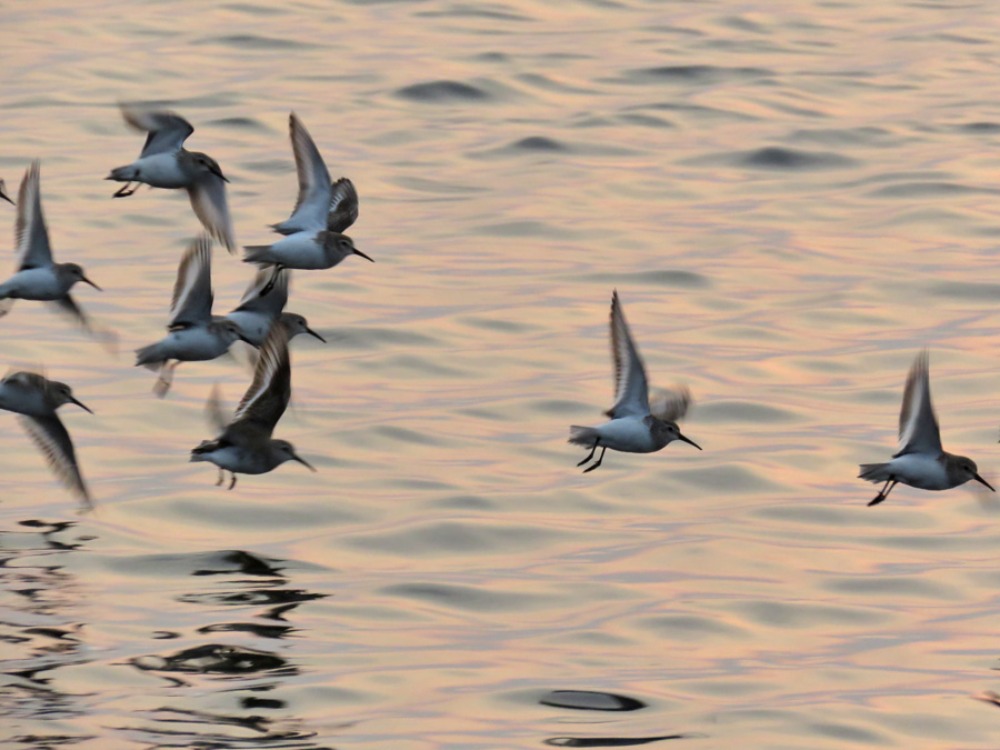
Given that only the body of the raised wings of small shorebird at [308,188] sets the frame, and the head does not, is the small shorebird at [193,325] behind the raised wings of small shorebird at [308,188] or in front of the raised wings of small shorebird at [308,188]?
behind

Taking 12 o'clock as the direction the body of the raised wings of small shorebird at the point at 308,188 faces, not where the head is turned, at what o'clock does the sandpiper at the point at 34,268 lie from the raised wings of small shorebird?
The sandpiper is roughly at 6 o'clock from the raised wings of small shorebird.

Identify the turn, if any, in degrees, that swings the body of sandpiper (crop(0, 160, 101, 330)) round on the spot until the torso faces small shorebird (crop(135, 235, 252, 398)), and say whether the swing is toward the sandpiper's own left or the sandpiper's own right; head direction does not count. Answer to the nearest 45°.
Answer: approximately 45° to the sandpiper's own right

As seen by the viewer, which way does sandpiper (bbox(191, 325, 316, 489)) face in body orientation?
to the viewer's right

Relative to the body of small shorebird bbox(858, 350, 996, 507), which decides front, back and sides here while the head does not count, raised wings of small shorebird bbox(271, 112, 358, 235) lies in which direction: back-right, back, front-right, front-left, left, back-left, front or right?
back

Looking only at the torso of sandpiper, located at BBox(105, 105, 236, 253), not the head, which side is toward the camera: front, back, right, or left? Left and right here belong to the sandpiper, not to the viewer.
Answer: right

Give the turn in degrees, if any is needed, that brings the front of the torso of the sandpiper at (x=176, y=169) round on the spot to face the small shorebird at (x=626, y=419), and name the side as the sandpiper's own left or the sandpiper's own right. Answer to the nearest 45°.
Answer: approximately 45° to the sandpiper's own right

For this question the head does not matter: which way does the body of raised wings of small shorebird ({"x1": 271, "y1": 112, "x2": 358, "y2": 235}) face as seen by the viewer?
to the viewer's right

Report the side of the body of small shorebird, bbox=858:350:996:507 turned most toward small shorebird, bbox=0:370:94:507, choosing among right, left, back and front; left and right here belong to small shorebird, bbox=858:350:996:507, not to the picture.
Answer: back

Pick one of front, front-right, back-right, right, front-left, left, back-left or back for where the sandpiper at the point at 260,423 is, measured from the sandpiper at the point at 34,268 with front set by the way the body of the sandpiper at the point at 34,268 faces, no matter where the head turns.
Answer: front-right

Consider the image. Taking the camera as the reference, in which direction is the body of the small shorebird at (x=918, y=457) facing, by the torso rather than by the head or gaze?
to the viewer's right

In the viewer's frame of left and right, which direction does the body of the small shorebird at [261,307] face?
facing to the right of the viewer

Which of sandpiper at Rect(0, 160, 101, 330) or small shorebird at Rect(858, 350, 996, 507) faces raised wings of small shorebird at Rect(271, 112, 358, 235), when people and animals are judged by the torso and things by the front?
the sandpiper

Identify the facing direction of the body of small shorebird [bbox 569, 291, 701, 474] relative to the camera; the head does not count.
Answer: to the viewer's right

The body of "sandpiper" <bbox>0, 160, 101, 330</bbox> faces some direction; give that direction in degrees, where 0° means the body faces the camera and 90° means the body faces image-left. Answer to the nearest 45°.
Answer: approximately 270°

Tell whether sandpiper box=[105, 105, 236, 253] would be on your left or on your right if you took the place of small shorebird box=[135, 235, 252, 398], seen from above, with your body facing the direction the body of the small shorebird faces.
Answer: on your left
